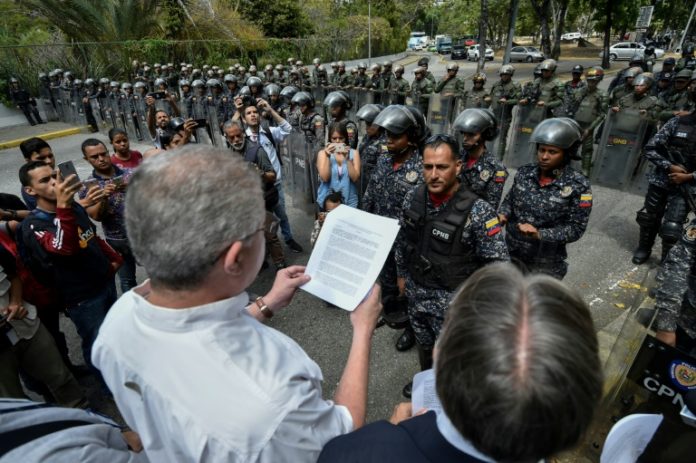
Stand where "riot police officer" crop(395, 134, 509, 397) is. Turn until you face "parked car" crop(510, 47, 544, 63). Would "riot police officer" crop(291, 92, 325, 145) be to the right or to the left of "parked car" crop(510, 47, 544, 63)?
left

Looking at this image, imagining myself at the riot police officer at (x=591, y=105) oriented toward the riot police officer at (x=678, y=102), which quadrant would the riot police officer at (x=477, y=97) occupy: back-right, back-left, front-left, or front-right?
back-left

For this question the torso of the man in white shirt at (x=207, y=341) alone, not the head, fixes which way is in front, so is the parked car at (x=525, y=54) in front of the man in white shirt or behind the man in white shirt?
in front

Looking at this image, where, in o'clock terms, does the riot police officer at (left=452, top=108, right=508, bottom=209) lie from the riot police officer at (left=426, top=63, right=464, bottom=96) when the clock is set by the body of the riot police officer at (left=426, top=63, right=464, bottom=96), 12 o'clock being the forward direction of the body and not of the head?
the riot police officer at (left=452, top=108, right=508, bottom=209) is roughly at 12 o'clock from the riot police officer at (left=426, top=63, right=464, bottom=96).

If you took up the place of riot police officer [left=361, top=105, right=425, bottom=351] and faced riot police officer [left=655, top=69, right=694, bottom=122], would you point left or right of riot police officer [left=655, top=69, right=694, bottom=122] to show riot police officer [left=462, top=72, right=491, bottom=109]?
left

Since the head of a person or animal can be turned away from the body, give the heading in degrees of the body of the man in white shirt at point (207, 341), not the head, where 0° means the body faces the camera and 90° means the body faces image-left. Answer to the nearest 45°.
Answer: approximately 225°

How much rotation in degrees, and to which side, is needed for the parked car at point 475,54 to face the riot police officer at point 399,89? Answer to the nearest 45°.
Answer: approximately 45° to its left

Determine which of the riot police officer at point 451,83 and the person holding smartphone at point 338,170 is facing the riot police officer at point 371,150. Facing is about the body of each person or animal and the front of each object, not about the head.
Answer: the riot police officer at point 451,83

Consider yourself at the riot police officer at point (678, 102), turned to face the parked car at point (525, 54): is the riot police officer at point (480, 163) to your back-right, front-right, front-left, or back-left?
back-left

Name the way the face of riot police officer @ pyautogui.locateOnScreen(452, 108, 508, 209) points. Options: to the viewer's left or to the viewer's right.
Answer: to the viewer's left

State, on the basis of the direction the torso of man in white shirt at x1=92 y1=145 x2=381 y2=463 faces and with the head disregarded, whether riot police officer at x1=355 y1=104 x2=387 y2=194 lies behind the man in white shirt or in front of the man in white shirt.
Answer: in front
